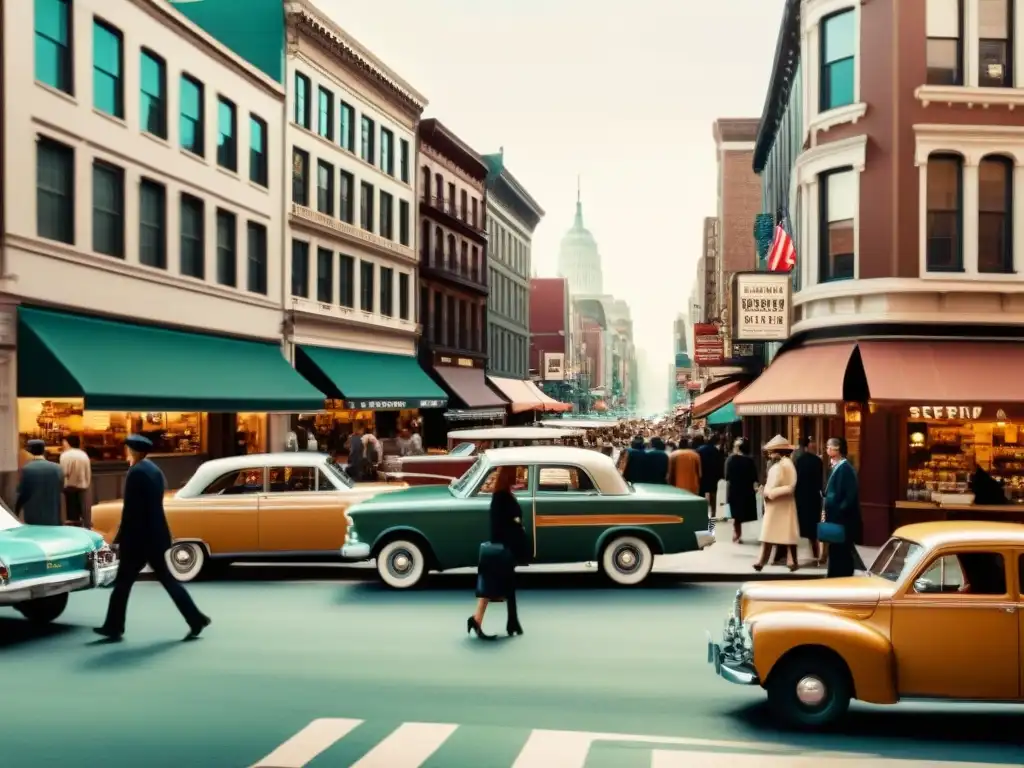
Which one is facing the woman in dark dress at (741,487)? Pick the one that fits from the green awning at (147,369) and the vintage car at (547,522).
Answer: the green awning

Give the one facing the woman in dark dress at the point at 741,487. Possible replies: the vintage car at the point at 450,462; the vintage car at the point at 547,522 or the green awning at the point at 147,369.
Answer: the green awning

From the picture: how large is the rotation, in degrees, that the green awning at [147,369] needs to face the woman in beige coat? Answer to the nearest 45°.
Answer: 0° — it already faces them

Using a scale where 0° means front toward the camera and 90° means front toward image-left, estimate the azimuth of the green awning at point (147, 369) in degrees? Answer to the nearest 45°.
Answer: approximately 315°

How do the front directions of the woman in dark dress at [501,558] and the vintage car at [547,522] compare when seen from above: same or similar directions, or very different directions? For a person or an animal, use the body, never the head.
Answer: very different directions

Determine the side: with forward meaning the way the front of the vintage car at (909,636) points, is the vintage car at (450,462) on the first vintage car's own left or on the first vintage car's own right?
on the first vintage car's own right

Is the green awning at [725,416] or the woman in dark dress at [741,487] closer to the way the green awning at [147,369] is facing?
the woman in dark dress

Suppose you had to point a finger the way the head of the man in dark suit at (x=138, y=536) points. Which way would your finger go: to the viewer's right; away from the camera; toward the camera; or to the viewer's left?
to the viewer's left

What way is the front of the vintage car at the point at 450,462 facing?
to the viewer's left

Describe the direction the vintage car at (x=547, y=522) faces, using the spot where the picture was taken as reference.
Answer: facing to the left of the viewer

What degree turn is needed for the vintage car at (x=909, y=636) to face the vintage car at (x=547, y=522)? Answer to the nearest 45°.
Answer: approximately 45° to its right

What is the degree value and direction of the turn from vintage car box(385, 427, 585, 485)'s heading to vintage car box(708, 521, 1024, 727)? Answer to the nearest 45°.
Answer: approximately 90° to its left

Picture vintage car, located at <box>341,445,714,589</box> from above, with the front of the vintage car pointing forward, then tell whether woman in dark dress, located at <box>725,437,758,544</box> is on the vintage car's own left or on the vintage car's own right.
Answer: on the vintage car's own right

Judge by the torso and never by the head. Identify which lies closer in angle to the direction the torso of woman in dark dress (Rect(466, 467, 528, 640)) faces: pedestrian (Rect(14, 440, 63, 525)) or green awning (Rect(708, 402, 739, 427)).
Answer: the green awning

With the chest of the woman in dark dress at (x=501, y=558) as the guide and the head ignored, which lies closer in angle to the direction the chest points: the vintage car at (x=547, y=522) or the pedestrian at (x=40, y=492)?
the vintage car

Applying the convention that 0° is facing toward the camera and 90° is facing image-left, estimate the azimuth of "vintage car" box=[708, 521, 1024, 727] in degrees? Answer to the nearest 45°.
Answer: approximately 90°

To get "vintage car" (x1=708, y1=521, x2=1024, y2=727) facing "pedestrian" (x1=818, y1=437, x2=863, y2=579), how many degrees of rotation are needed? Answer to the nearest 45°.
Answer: approximately 90° to its right

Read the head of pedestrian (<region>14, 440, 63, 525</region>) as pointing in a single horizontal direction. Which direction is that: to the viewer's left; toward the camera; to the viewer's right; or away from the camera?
away from the camera
